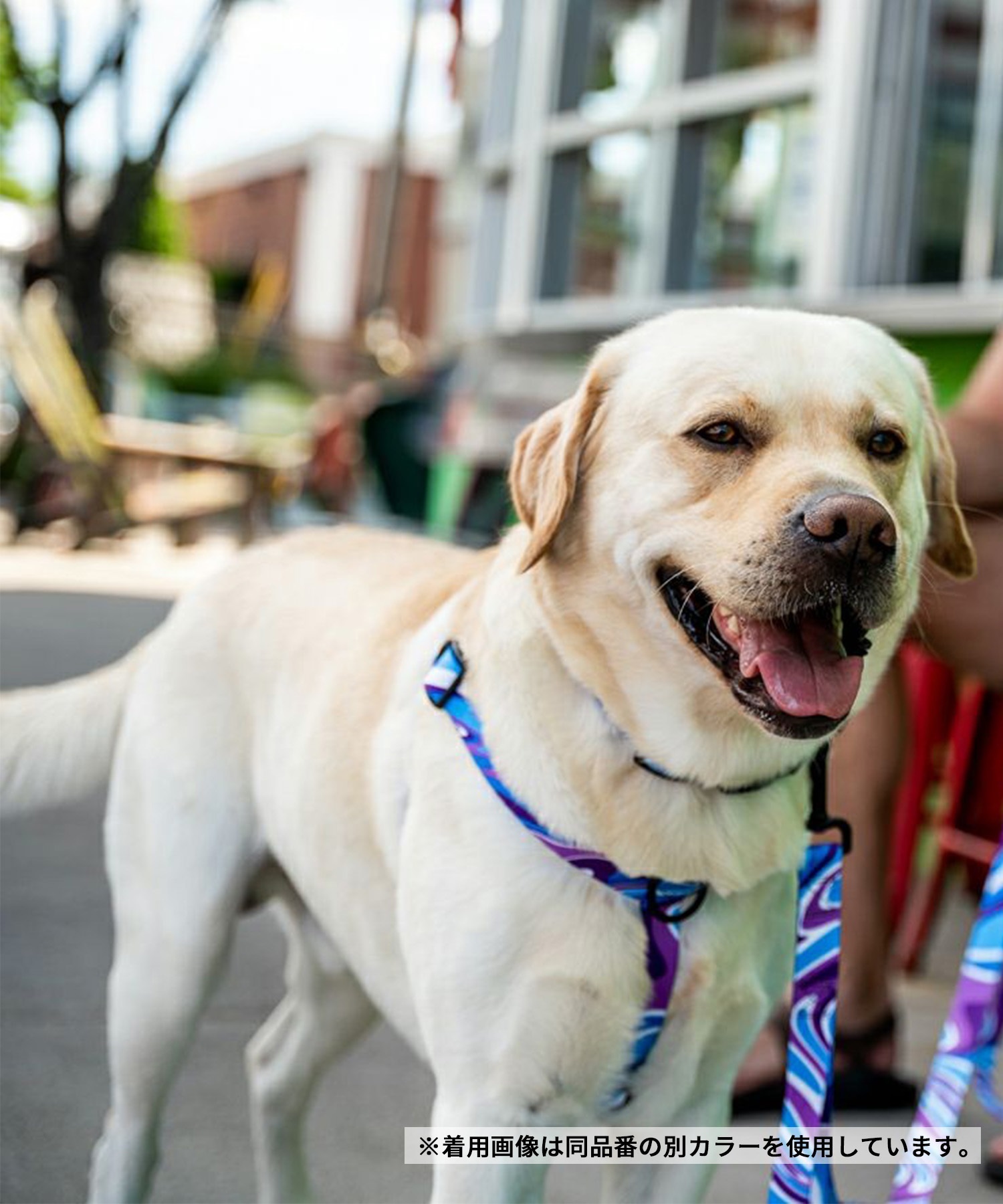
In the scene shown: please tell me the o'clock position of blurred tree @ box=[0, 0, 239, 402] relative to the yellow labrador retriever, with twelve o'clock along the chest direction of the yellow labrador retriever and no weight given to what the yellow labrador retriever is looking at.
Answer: The blurred tree is roughly at 7 o'clock from the yellow labrador retriever.

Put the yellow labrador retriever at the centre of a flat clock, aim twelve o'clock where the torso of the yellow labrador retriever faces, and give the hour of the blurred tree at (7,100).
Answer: The blurred tree is roughly at 7 o'clock from the yellow labrador retriever.

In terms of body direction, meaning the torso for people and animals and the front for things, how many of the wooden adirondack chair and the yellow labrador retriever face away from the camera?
0

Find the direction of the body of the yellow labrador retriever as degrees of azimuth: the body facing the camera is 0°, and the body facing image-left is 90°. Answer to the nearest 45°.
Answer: approximately 315°

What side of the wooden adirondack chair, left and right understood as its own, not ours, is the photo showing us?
right

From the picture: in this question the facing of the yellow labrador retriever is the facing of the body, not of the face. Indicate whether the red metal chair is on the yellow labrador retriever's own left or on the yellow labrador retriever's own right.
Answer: on the yellow labrador retriever's own left

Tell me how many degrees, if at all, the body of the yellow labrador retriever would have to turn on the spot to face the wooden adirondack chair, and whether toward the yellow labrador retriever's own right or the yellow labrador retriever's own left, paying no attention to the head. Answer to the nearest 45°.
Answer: approximately 135° to the yellow labrador retriever's own left
